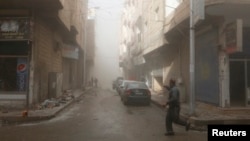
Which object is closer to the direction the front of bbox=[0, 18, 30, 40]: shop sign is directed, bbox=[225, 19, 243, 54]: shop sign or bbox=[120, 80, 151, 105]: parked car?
the shop sign

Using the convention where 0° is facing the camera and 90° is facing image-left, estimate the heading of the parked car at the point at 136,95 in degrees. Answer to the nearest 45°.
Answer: approximately 180°

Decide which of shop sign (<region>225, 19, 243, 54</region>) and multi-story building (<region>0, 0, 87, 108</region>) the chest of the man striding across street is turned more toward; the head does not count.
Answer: the multi-story building

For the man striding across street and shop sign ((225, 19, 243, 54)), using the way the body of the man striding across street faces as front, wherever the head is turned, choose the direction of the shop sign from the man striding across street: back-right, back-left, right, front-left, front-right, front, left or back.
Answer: back-right

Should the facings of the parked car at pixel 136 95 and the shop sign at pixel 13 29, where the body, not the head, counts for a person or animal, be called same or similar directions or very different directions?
very different directions

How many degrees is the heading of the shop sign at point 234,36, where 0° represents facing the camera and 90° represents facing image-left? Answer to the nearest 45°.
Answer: approximately 45°

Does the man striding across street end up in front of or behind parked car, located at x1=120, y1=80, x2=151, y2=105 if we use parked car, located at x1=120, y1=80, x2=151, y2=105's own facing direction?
behind

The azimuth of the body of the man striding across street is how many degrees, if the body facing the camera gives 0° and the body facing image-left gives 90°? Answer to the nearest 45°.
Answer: approximately 90°
